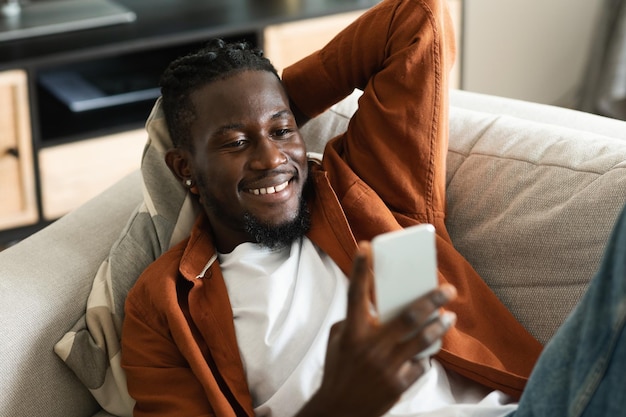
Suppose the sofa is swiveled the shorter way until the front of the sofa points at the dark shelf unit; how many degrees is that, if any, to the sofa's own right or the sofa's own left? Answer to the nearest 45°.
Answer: approximately 90° to the sofa's own right

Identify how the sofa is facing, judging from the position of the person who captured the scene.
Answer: facing the viewer and to the left of the viewer

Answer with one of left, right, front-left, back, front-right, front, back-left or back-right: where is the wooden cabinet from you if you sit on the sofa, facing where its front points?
right
